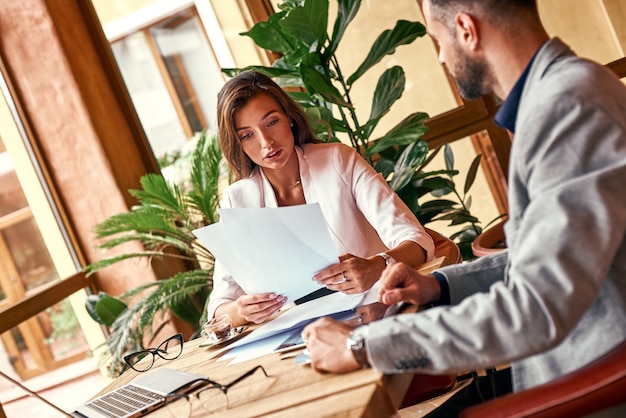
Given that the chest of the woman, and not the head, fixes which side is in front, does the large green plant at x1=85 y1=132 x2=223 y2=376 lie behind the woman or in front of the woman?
behind

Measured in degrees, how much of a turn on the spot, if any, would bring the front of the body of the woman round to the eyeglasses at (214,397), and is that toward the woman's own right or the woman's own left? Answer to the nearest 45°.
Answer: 0° — they already face it

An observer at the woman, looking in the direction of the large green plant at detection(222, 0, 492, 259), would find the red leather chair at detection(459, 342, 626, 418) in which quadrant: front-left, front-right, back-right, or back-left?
back-right

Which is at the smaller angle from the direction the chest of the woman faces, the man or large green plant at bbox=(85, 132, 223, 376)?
the man

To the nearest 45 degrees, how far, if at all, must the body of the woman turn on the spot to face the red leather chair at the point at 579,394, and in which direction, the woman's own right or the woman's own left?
0° — they already face it

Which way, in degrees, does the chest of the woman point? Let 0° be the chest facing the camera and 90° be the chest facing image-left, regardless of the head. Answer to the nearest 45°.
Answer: approximately 0°

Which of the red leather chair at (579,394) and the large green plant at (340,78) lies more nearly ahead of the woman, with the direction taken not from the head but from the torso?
the red leather chair

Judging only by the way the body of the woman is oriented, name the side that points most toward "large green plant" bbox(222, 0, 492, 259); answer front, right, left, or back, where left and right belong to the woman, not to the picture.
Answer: back
